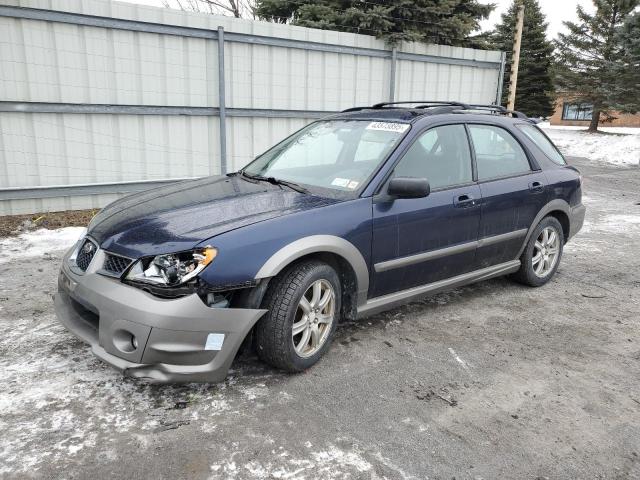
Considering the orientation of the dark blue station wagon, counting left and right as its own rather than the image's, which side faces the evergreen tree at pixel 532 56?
back

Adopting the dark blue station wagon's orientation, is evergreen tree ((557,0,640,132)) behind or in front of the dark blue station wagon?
behind

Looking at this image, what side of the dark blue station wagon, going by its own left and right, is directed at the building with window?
back

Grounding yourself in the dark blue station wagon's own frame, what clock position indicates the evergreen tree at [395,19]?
The evergreen tree is roughly at 5 o'clock from the dark blue station wagon.

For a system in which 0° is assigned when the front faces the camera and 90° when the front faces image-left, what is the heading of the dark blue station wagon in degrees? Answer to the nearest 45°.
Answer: approximately 45°

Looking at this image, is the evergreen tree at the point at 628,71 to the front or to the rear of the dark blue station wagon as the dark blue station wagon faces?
to the rear
